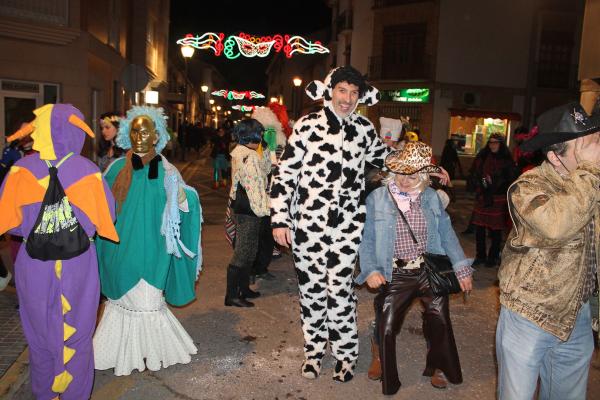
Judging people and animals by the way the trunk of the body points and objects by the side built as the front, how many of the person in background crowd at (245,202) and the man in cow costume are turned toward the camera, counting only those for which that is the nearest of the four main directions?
1

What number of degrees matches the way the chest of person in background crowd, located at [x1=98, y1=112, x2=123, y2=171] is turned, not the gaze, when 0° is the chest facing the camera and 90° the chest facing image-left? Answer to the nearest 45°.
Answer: approximately 45°

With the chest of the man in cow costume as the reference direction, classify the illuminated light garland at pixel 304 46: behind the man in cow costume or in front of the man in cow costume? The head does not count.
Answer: behind

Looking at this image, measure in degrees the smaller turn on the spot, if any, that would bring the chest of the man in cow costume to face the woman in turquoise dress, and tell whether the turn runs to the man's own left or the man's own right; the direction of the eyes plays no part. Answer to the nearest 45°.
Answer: approximately 90° to the man's own right

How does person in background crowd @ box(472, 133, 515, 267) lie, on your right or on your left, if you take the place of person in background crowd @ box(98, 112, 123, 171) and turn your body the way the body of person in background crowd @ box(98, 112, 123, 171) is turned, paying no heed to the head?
on your left

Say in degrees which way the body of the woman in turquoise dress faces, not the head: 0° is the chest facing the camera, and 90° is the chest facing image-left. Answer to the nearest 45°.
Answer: approximately 0°

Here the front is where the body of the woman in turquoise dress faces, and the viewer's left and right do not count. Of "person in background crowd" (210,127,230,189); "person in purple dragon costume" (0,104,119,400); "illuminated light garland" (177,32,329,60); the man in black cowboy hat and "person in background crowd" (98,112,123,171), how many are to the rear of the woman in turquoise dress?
3

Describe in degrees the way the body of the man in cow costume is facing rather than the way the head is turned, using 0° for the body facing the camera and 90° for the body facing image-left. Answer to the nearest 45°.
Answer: approximately 0°
